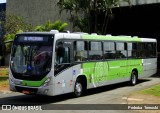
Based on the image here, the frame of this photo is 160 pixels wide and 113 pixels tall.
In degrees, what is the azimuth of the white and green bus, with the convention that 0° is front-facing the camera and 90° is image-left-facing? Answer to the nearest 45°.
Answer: approximately 45°

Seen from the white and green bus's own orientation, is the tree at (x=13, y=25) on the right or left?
on its right

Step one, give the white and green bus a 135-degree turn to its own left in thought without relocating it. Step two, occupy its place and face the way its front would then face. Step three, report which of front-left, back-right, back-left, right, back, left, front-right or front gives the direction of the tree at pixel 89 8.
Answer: left
